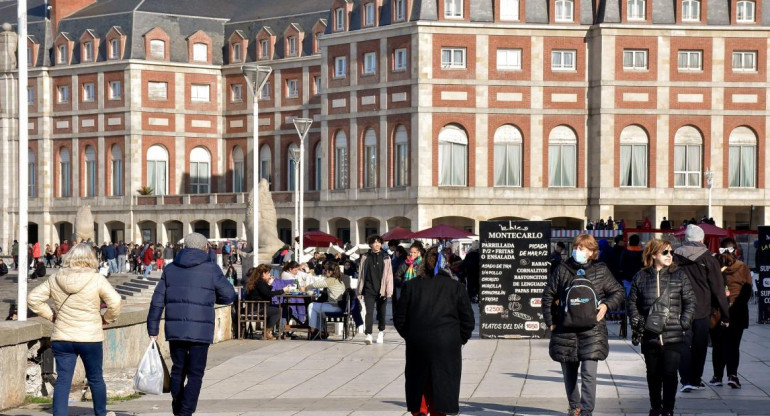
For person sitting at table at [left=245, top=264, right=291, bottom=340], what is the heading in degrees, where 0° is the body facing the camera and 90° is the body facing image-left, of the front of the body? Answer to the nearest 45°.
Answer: approximately 270°

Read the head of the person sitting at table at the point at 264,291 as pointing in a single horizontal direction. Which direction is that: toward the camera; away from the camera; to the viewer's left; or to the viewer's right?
to the viewer's right

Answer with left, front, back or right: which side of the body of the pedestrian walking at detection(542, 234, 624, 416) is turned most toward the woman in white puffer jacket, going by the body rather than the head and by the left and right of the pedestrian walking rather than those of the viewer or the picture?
right

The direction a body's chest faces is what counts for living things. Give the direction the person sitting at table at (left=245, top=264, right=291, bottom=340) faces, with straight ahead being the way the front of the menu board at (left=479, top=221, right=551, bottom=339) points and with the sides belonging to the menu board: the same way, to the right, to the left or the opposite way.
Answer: to the left

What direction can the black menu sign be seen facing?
toward the camera

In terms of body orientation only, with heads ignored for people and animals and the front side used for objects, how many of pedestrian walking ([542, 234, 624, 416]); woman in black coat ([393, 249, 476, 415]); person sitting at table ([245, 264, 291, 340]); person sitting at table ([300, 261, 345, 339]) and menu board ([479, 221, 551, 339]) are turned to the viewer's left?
1

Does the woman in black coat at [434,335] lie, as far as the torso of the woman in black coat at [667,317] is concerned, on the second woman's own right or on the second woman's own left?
on the second woman's own right

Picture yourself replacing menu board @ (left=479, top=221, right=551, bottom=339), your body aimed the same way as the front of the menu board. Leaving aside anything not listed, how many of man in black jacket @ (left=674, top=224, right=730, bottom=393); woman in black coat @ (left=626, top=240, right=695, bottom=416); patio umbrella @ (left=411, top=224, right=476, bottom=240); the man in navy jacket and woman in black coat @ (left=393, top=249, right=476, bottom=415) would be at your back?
1

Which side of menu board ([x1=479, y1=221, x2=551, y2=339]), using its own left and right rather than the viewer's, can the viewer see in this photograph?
front

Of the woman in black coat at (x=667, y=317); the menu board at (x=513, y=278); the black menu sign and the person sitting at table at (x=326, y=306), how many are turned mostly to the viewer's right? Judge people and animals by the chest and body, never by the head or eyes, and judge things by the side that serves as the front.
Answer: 0

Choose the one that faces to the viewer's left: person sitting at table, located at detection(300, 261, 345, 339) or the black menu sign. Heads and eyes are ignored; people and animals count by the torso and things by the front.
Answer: the person sitting at table

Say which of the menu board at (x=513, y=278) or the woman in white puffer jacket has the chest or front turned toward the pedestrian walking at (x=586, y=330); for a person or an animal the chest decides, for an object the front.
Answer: the menu board

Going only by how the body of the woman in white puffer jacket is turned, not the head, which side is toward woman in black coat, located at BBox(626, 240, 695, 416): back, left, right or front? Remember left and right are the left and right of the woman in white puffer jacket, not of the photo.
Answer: right

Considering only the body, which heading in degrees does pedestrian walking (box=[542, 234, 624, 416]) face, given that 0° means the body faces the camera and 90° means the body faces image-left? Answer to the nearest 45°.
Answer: approximately 0°

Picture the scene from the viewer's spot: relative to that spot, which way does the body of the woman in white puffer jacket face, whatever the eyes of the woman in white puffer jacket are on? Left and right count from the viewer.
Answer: facing away from the viewer
